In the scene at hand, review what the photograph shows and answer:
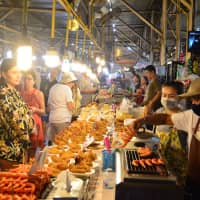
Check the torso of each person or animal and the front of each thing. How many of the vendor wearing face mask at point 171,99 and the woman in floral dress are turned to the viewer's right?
1

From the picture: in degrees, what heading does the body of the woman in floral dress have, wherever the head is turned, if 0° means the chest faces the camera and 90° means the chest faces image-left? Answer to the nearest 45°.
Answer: approximately 270°

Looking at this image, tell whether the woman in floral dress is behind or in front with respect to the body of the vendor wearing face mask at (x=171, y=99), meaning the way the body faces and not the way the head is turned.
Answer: in front

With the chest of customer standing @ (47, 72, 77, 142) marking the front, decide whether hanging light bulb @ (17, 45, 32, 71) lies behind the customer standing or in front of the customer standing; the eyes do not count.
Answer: behind

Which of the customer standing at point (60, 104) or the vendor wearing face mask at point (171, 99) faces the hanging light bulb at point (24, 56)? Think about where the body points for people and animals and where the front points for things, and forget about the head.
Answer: the vendor wearing face mask

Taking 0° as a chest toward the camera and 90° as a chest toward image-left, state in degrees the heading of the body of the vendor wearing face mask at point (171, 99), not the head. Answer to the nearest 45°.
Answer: approximately 45°

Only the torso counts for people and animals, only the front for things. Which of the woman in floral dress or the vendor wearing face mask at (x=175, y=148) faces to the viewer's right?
the woman in floral dress

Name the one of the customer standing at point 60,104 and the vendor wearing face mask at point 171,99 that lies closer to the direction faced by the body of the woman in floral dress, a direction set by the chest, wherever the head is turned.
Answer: the vendor wearing face mask

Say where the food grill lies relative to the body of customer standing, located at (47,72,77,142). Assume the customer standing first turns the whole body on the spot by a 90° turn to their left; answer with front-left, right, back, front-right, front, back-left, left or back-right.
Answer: back-left

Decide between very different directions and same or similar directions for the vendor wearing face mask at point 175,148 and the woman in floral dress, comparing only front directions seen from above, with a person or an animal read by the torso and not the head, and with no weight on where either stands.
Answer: very different directions

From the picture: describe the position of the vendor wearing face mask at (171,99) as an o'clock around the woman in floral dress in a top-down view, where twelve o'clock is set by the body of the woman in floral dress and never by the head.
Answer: The vendor wearing face mask is roughly at 12 o'clock from the woman in floral dress.

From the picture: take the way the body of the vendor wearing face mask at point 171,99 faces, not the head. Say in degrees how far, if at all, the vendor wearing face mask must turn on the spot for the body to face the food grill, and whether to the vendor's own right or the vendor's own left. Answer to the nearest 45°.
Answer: approximately 45° to the vendor's own left

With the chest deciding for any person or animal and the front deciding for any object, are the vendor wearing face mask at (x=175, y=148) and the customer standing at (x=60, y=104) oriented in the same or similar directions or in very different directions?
very different directions

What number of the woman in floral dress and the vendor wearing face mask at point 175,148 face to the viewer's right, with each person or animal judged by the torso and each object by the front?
1

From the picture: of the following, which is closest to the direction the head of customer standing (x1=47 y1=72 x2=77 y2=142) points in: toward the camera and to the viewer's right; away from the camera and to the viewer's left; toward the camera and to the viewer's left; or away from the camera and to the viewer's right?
away from the camera and to the viewer's right

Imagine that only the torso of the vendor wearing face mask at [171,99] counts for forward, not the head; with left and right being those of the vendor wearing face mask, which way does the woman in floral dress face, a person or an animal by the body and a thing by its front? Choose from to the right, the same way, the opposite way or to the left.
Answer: the opposite way

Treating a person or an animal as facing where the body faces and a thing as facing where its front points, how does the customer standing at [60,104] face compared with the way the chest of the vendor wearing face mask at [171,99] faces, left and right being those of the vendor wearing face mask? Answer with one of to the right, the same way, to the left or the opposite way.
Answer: the opposite way

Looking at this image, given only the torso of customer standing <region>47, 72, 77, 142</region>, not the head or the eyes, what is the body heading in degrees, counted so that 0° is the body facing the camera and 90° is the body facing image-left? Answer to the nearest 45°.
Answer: approximately 225°

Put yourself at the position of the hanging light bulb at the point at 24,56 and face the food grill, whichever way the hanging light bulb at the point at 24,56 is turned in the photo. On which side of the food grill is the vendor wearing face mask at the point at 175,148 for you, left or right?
left
